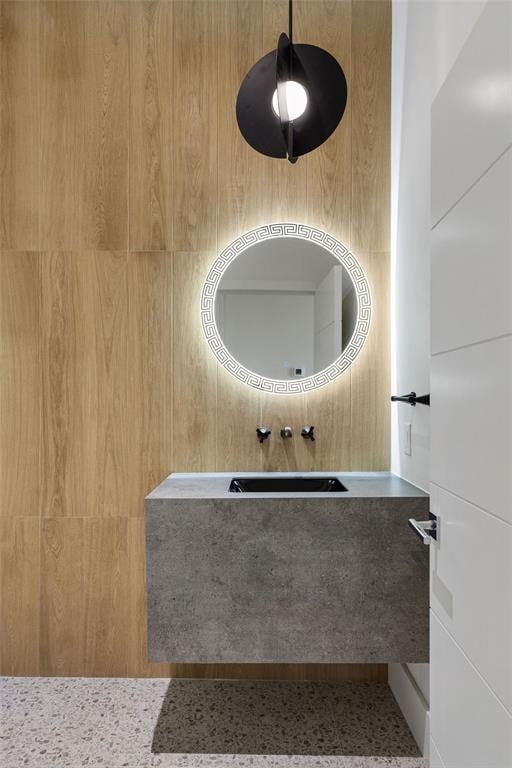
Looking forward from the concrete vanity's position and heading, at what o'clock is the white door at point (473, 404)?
The white door is roughly at 11 o'clock from the concrete vanity.

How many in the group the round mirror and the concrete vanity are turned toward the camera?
2

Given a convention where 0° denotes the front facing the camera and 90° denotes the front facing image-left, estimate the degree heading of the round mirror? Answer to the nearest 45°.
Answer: approximately 0°

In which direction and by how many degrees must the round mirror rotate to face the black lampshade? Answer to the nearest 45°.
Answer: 0° — it already faces it

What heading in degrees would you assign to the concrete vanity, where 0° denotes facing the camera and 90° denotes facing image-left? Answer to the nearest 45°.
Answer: approximately 0°

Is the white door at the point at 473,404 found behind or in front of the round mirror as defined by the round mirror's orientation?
in front
